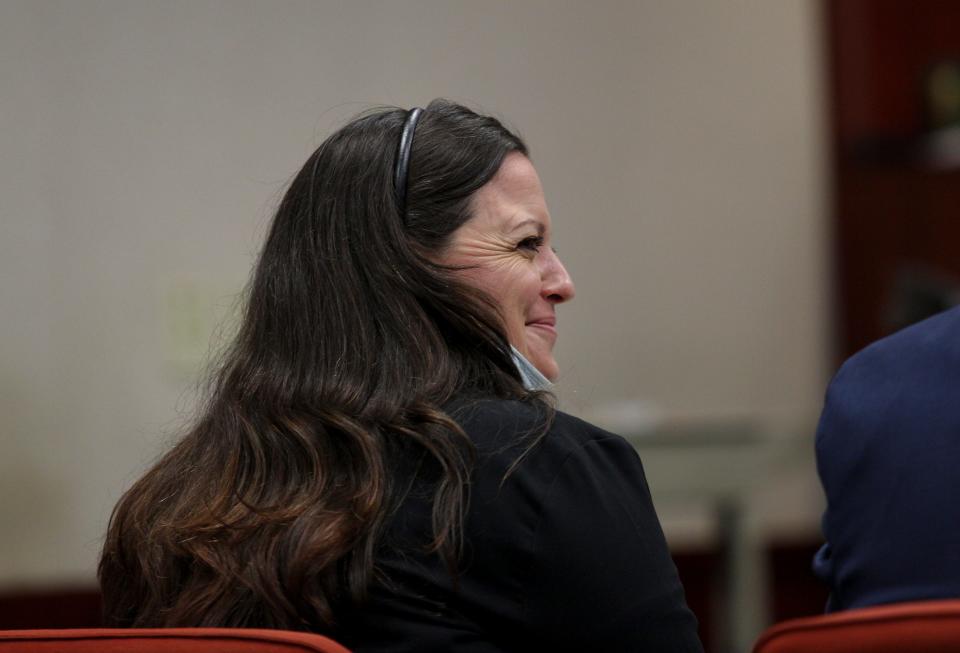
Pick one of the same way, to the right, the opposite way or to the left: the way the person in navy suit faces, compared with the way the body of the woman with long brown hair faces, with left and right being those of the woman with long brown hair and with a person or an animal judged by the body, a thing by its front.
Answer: the same way

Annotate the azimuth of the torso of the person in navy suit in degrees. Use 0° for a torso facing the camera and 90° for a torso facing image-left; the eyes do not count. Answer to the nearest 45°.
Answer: approximately 180°

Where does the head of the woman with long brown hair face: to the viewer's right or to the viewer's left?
to the viewer's right

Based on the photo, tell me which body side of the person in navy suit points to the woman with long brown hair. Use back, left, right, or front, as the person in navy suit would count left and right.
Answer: left

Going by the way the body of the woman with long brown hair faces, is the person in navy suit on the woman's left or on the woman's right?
on the woman's right

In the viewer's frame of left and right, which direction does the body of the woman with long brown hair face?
facing away from the viewer and to the right of the viewer

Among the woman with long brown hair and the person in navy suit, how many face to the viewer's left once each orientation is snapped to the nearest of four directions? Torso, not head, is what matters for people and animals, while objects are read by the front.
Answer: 0
